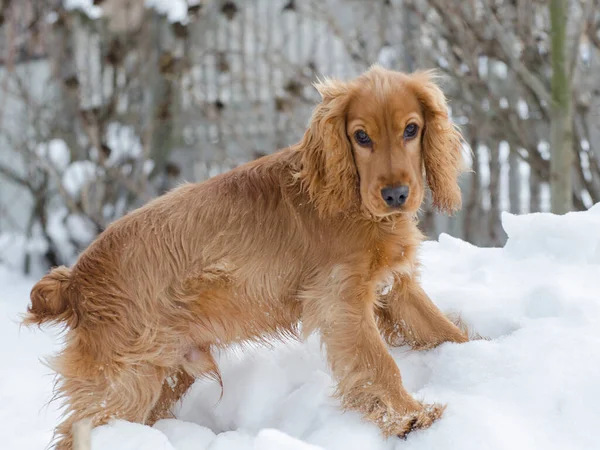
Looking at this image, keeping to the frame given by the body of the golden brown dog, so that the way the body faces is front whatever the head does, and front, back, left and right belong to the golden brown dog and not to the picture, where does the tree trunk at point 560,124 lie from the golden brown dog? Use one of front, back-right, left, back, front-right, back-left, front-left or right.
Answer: front-left

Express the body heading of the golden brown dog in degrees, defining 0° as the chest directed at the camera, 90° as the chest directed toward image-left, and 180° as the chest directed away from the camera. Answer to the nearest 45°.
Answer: approximately 270°
